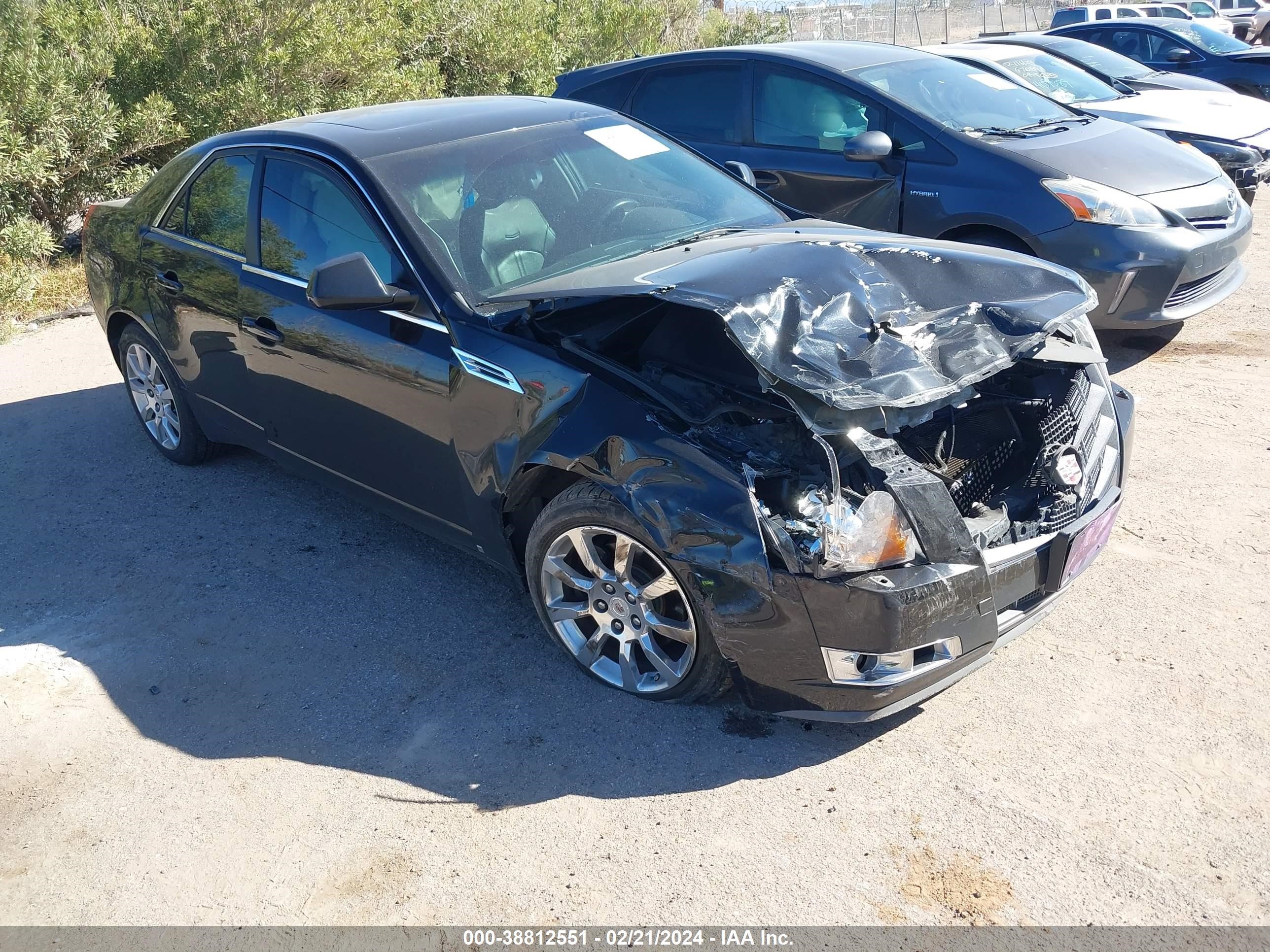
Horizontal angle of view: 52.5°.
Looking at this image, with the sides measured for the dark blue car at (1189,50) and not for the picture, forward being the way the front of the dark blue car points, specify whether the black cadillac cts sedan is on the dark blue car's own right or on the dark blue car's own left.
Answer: on the dark blue car's own right

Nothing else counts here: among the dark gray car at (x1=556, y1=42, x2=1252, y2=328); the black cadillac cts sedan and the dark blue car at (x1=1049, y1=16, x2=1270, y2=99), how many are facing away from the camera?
0

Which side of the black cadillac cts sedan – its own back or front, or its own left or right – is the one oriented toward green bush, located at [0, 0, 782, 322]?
back

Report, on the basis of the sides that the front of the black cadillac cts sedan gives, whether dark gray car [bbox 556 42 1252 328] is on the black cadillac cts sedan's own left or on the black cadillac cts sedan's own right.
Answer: on the black cadillac cts sedan's own left

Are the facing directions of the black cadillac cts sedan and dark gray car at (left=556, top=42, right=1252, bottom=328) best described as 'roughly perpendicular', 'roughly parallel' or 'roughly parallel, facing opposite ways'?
roughly parallel

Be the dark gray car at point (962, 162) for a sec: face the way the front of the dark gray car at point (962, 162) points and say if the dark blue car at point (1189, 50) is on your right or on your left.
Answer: on your left

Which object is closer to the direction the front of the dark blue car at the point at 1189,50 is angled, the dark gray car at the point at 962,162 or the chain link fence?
the dark gray car

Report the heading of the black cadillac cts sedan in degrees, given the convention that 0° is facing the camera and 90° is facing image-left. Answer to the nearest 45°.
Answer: approximately 315°

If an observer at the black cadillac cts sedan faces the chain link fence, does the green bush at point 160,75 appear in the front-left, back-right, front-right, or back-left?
front-left

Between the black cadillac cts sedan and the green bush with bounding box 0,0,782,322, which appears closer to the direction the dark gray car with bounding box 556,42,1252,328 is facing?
the black cadillac cts sedan

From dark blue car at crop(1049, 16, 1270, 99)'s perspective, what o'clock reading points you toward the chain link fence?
The chain link fence is roughly at 7 o'clock from the dark blue car.

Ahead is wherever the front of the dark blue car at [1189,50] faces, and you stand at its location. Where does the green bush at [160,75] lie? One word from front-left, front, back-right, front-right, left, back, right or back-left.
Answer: right

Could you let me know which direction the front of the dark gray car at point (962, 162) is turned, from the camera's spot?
facing the viewer and to the right of the viewer

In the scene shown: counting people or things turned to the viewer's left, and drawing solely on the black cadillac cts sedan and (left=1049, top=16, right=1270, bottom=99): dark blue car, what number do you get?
0

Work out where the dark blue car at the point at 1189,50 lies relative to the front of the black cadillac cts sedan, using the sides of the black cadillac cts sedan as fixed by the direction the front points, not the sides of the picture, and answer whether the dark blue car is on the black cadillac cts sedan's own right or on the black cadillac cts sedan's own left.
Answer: on the black cadillac cts sedan's own left

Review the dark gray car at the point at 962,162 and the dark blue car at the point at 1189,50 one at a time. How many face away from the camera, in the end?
0
